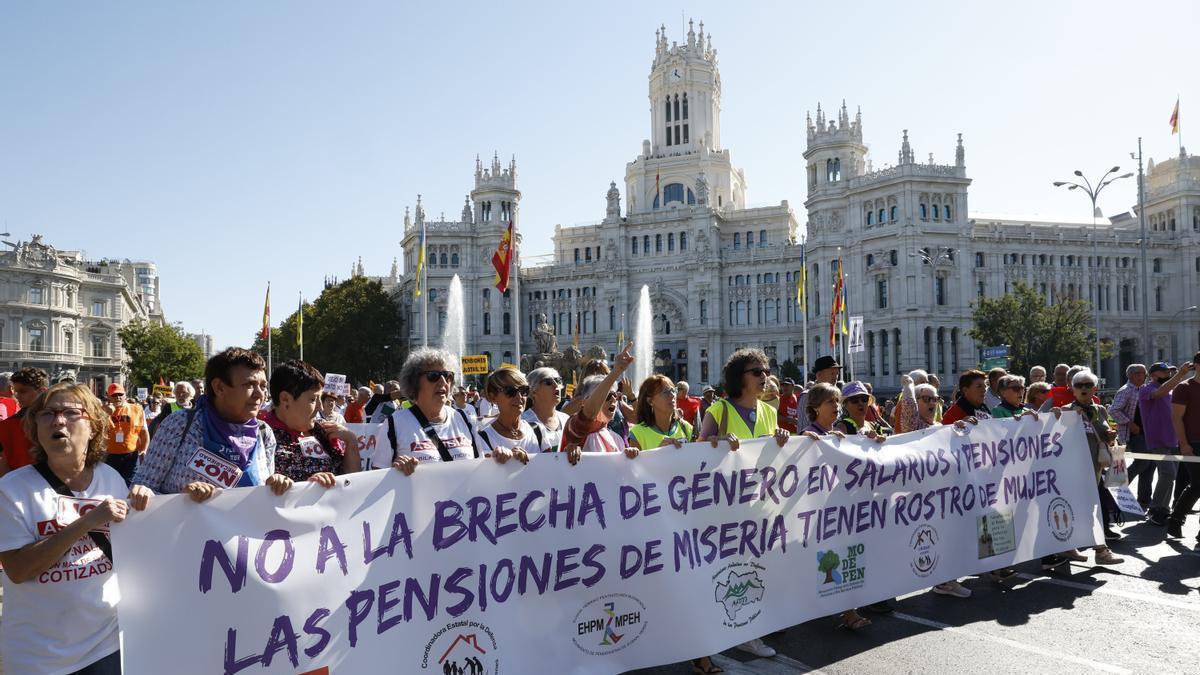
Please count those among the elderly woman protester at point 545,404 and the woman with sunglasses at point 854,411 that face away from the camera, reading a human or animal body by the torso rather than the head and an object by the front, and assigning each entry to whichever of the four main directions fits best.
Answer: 0

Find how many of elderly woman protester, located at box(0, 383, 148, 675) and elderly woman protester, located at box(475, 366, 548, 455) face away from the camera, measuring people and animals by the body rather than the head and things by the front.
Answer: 0

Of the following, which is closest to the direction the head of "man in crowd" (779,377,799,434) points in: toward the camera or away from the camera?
toward the camera

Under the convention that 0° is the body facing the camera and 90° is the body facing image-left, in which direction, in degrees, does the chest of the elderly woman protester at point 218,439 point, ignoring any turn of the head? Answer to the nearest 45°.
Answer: approximately 315°

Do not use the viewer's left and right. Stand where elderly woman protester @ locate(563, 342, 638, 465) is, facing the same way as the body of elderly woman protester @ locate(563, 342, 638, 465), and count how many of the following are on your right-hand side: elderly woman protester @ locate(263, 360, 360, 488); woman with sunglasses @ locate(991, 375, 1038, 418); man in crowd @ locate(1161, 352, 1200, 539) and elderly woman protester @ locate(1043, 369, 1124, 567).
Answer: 1

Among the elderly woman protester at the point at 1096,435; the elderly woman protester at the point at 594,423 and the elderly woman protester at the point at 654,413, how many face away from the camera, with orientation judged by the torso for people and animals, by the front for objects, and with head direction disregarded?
0

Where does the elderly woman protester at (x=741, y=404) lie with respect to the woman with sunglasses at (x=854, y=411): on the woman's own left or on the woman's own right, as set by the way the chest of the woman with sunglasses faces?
on the woman's own right

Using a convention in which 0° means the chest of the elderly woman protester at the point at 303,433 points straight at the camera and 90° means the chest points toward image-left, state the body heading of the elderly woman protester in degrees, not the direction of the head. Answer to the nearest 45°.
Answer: approximately 315°

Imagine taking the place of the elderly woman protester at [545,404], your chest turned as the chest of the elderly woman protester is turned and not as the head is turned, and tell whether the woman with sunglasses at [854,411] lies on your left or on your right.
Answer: on your left

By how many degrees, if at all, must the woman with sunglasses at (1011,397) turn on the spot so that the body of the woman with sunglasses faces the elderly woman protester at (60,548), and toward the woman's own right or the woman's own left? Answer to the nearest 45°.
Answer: approximately 90° to the woman's own right

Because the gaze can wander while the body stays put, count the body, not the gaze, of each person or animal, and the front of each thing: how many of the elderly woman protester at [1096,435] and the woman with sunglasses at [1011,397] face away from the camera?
0

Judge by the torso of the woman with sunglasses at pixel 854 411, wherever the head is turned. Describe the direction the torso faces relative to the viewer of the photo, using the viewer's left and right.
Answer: facing the viewer and to the right of the viewer

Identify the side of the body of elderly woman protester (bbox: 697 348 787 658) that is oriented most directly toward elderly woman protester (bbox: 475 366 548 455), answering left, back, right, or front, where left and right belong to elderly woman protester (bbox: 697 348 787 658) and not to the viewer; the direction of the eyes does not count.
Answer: right
